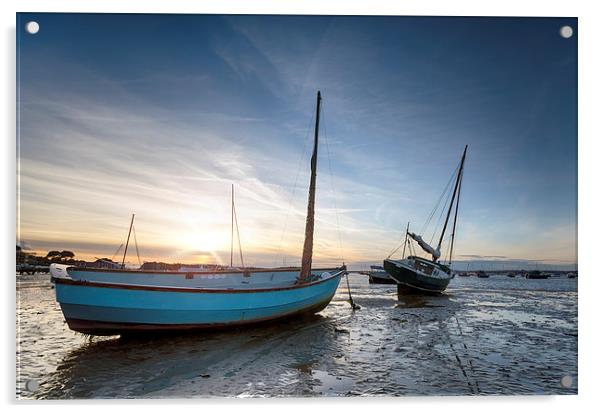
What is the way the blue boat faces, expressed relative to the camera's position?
facing to the right of the viewer
